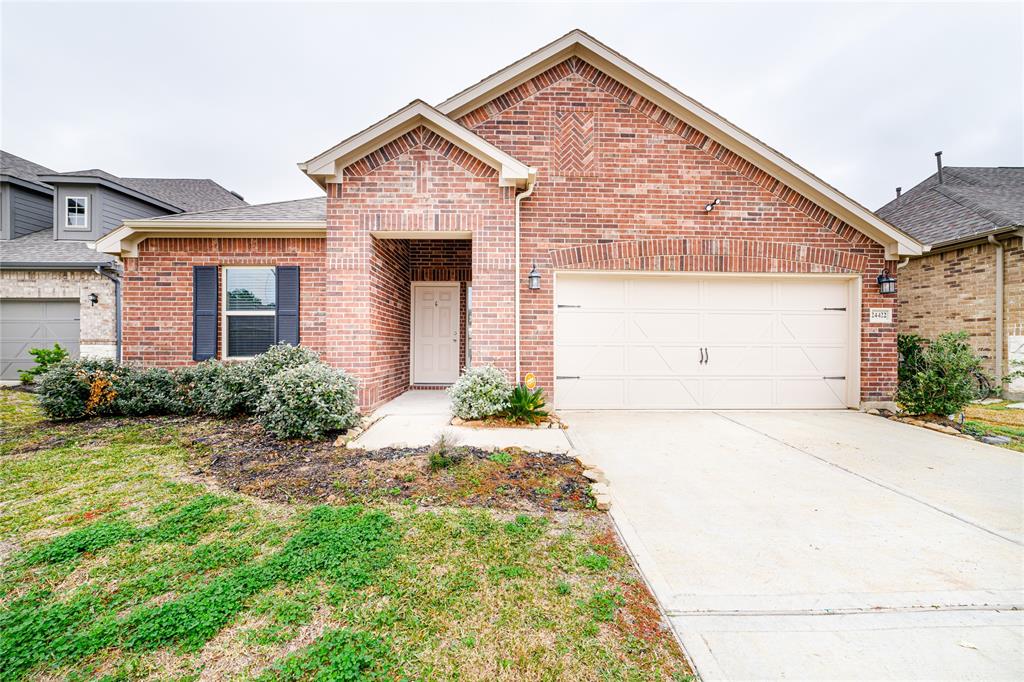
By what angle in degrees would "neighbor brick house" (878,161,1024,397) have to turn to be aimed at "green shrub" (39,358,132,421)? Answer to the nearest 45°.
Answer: approximately 90° to its right

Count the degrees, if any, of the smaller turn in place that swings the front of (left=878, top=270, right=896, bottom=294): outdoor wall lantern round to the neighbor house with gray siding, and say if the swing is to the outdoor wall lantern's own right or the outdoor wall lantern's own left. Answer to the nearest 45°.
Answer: approximately 90° to the outdoor wall lantern's own right

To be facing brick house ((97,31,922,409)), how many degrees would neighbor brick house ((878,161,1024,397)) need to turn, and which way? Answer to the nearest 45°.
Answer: approximately 90° to its right

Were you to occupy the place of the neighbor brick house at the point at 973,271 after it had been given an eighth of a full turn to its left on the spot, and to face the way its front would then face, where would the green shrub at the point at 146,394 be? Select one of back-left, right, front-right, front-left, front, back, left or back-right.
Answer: back-right

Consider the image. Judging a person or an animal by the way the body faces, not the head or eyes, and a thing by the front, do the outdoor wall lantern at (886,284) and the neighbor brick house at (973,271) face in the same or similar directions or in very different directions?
same or similar directions

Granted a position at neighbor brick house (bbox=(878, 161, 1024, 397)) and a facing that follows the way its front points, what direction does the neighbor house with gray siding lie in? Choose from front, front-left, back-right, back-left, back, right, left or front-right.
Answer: right

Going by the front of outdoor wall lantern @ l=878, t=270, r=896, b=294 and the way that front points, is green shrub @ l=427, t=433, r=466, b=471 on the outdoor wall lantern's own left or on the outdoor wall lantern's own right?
on the outdoor wall lantern's own right

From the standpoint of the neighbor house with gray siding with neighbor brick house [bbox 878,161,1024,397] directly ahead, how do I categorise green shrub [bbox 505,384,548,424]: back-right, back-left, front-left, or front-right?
front-right

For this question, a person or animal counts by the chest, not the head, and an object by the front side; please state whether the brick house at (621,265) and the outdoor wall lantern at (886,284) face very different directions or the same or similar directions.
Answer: same or similar directions

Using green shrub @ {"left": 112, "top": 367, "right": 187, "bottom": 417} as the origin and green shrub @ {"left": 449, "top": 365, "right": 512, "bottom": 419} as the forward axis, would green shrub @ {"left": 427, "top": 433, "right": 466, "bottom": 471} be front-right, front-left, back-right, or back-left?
front-right

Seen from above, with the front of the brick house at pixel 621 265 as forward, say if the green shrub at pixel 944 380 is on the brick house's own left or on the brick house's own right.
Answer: on the brick house's own left

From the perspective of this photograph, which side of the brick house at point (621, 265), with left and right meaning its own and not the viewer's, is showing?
front

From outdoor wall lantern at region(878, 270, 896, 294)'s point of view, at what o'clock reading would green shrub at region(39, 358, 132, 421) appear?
The green shrub is roughly at 3 o'clock from the outdoor wall lantern.

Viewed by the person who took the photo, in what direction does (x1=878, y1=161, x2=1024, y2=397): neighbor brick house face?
facing the viewer and to the right of the viewer

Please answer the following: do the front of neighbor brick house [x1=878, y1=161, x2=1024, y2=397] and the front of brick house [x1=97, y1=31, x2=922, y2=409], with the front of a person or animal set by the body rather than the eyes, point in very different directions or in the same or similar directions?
same or similar directions

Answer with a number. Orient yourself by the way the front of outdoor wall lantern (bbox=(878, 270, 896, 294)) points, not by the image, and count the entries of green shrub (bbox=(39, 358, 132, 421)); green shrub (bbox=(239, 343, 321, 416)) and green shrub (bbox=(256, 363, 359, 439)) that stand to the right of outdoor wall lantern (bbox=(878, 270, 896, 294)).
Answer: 3
